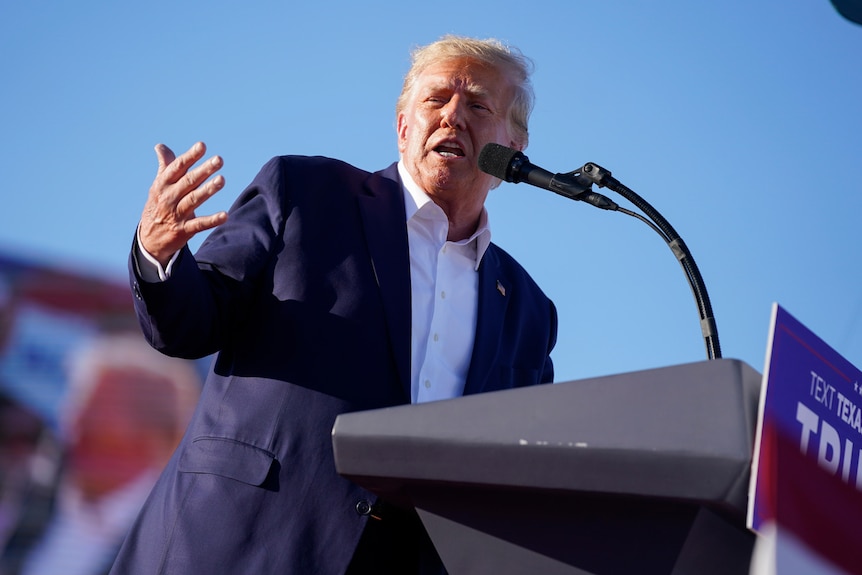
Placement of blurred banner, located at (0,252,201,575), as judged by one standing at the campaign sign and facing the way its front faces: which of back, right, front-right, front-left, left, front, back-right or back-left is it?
back

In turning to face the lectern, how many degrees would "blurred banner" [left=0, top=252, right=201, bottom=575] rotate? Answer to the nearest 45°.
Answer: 0° — it already faces it

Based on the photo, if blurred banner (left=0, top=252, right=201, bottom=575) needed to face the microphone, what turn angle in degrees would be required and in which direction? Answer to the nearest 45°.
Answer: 0° — it already faces it

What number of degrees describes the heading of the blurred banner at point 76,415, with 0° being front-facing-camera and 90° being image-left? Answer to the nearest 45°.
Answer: approximately 0°

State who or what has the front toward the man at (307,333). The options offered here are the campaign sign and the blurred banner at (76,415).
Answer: the blurred banner
